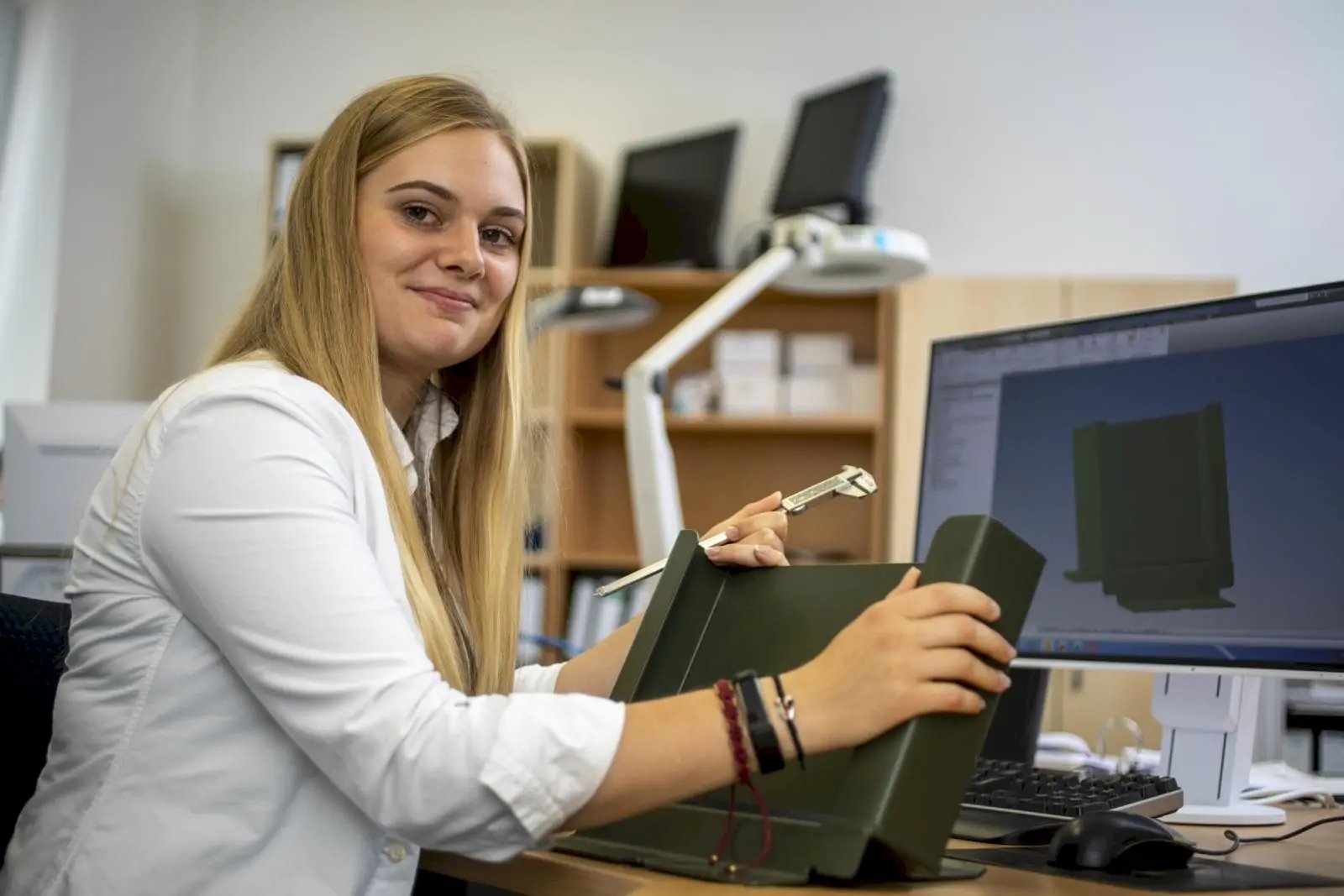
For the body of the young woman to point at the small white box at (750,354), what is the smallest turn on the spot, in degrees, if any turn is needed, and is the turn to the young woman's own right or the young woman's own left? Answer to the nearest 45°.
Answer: approximately 90° to the young woman's own left

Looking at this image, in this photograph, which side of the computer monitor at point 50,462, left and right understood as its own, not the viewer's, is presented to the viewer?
back

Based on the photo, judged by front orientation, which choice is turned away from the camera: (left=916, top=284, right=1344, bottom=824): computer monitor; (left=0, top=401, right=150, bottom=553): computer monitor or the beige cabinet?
(left=0, top=401, right=150, bottom=553): computer monitor

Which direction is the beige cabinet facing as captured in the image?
toward the camera

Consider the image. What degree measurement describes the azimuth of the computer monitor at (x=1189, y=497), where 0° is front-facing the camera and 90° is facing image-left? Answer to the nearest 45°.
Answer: approximately 45°

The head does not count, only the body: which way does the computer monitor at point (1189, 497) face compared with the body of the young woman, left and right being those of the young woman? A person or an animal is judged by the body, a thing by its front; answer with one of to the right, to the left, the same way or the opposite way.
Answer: the opposite way

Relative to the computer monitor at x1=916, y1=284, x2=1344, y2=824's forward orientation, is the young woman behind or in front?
in front

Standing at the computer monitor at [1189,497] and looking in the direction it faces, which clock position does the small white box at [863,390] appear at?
The small white box is roughly at 4 o'clock from the computer monitor.

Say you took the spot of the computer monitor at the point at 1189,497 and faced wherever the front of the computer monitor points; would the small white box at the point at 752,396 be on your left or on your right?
on your right

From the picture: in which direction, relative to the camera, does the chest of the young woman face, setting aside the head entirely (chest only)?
to the viewer's right

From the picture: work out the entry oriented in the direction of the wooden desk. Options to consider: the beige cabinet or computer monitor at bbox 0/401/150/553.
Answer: the beige cabinet

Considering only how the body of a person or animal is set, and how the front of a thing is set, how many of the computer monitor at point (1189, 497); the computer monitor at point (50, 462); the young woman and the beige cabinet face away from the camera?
1

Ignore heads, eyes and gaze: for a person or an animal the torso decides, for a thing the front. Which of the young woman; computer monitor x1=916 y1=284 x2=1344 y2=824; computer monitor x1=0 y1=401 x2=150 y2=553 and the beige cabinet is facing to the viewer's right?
the young woman

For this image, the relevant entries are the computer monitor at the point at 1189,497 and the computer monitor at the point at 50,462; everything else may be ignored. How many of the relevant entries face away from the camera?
1

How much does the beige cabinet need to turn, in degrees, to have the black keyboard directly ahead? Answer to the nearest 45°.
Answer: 0° — it already faces it

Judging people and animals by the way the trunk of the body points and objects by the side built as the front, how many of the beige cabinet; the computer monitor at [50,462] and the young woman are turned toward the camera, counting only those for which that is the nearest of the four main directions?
1
